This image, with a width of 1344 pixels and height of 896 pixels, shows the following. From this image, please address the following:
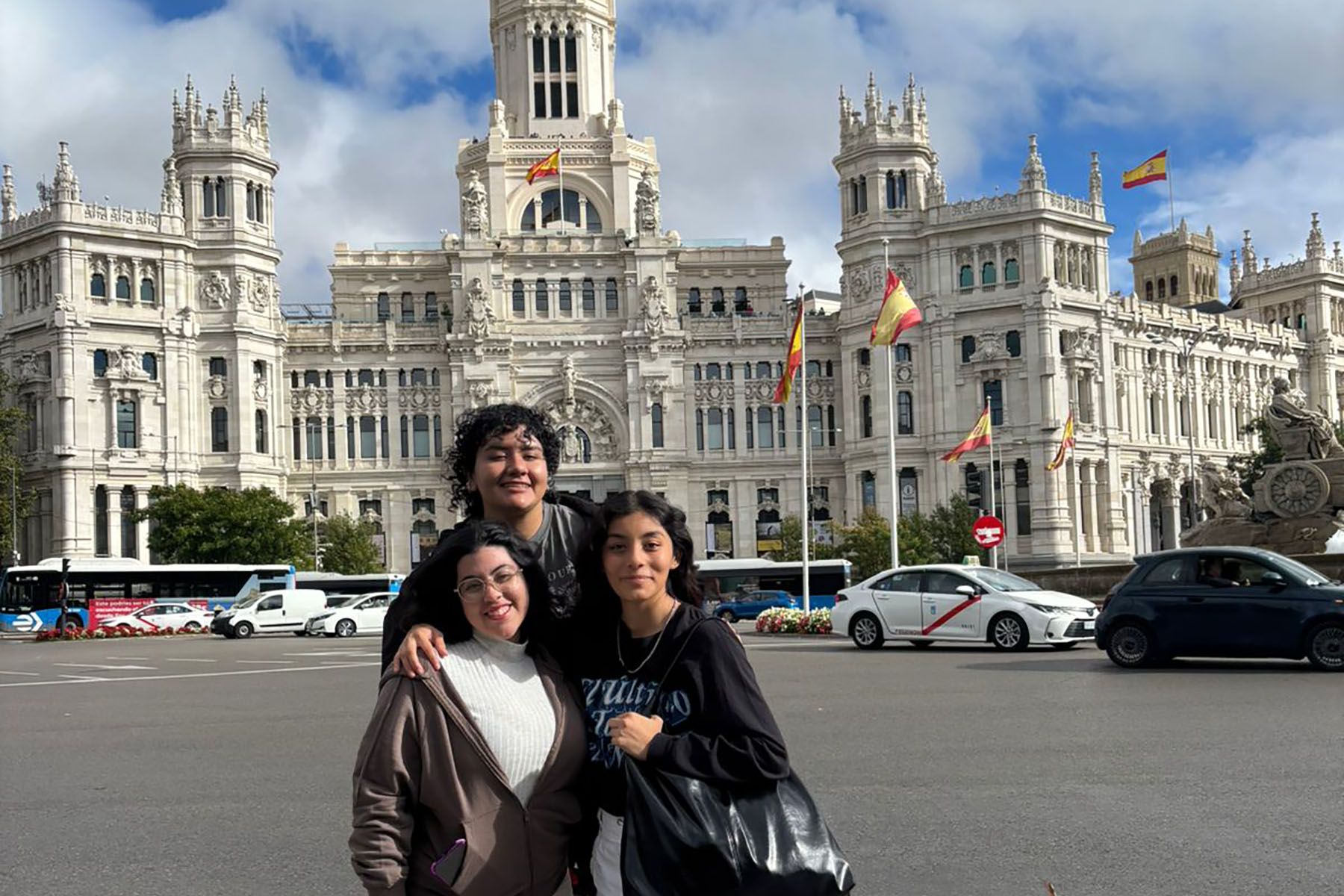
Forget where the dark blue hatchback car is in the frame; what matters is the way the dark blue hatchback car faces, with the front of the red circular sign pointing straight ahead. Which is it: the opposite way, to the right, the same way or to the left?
to the left

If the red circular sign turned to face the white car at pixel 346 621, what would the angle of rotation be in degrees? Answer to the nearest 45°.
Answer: approximately 90° to its right

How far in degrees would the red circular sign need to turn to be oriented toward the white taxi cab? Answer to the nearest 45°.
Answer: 0° — it already faces it

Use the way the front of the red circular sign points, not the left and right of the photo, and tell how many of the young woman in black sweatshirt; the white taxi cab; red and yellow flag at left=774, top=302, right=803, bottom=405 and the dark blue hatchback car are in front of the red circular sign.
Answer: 3

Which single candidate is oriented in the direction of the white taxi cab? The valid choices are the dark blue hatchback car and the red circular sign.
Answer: the red circular sign

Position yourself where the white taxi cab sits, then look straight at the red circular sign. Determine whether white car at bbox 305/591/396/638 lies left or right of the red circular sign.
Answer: left

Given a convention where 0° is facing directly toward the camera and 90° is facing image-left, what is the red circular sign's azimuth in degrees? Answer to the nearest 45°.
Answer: approximately 0°

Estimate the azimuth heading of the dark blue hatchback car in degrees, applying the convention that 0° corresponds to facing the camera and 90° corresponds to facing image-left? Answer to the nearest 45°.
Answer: approximately 270°

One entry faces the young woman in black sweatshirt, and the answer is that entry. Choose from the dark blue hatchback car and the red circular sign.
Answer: the red circular sign

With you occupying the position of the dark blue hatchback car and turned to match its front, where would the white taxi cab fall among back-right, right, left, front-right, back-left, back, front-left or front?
back-left

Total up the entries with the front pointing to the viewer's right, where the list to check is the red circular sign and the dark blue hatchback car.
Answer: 1

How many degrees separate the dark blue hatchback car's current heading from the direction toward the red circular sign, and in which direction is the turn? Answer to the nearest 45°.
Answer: approximately 90° to its left
